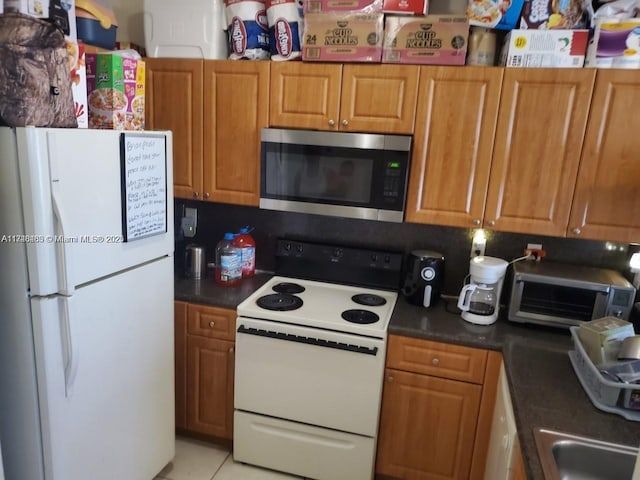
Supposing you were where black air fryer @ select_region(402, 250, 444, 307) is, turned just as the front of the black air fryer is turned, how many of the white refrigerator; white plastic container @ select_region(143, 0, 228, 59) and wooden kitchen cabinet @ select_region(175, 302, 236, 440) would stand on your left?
0

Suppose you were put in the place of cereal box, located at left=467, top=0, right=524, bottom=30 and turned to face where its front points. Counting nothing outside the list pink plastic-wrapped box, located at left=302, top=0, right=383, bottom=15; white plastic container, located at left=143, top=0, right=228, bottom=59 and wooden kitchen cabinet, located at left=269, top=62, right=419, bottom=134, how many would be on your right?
3

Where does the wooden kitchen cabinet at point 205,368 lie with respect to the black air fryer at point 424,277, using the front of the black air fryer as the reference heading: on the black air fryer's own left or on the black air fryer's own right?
on the black air fryer's own right

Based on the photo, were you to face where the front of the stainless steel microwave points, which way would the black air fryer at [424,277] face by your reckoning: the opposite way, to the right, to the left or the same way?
the same way

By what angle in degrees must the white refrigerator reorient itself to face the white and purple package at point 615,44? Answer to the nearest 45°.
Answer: approximately 45° to its left

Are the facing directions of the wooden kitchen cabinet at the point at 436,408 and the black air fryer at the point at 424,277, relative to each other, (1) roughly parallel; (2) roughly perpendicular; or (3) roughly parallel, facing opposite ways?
roughly parallel

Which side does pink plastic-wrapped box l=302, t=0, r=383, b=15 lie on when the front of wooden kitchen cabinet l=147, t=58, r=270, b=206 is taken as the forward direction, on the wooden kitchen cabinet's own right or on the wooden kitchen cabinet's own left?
on the wooden kitchen cabinet's own left

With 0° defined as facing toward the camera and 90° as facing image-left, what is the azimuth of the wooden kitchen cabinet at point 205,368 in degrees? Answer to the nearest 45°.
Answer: approximately 45°

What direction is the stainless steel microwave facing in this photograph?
toward the camera

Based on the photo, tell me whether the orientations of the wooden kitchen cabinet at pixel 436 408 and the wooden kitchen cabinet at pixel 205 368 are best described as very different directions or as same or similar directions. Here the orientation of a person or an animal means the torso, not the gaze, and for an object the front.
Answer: same or similar directions

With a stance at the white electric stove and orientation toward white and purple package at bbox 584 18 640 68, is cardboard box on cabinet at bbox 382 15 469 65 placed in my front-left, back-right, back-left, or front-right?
front-left

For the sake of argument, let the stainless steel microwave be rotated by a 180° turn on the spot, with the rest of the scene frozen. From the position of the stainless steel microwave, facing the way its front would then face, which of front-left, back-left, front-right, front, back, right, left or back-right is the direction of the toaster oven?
right
